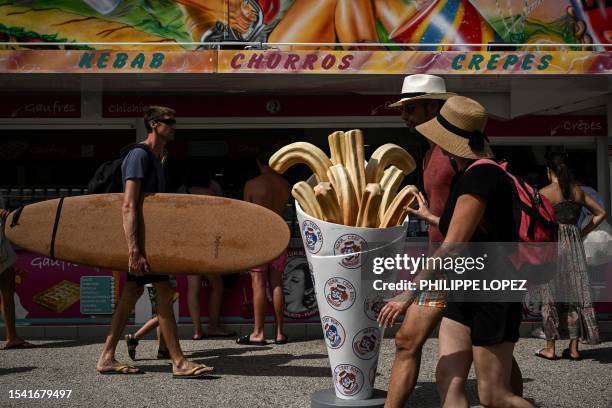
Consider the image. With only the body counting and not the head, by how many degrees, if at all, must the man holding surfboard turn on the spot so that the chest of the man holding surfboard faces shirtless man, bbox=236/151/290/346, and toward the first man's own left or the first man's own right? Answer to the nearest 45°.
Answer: approximately 45° to the first man's own left

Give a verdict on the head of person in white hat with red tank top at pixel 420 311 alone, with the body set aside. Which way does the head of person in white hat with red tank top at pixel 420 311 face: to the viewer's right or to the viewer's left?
to the viewer's left

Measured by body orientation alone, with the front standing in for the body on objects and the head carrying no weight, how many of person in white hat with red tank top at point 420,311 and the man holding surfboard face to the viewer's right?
1

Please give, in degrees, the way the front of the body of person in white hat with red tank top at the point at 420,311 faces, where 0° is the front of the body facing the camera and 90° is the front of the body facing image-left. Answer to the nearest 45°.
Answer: approximately 90°

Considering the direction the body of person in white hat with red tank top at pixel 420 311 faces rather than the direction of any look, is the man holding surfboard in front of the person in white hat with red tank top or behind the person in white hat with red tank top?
in front

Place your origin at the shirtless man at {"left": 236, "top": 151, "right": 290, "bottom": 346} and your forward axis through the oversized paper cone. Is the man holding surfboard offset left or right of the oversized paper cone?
right

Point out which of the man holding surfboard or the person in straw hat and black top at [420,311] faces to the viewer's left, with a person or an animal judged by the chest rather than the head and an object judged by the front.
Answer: the person in straw hat and black top

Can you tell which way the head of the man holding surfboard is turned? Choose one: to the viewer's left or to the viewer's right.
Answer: to the viewer's right

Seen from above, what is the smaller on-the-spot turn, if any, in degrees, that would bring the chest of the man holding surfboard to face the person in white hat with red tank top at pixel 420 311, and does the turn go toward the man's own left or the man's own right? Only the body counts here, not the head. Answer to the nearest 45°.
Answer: approximately 45° to the man's own right

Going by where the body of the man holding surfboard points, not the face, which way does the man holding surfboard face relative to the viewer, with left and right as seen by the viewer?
facing to the right of the viewer

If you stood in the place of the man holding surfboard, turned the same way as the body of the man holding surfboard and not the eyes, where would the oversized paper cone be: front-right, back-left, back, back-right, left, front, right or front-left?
front-right
